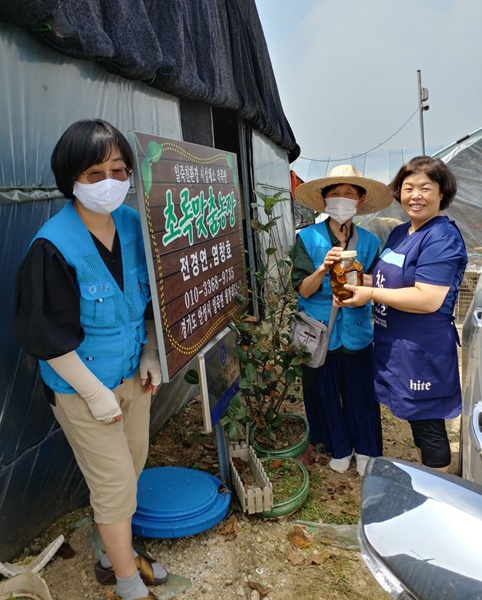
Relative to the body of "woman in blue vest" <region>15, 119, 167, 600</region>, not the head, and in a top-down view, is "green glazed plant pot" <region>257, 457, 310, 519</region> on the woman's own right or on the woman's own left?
on the woman's own left

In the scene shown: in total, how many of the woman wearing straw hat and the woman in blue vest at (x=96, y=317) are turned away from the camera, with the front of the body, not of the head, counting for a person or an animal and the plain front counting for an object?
0

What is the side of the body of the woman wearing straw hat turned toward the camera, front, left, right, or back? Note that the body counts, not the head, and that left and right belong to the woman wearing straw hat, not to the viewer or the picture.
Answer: front
